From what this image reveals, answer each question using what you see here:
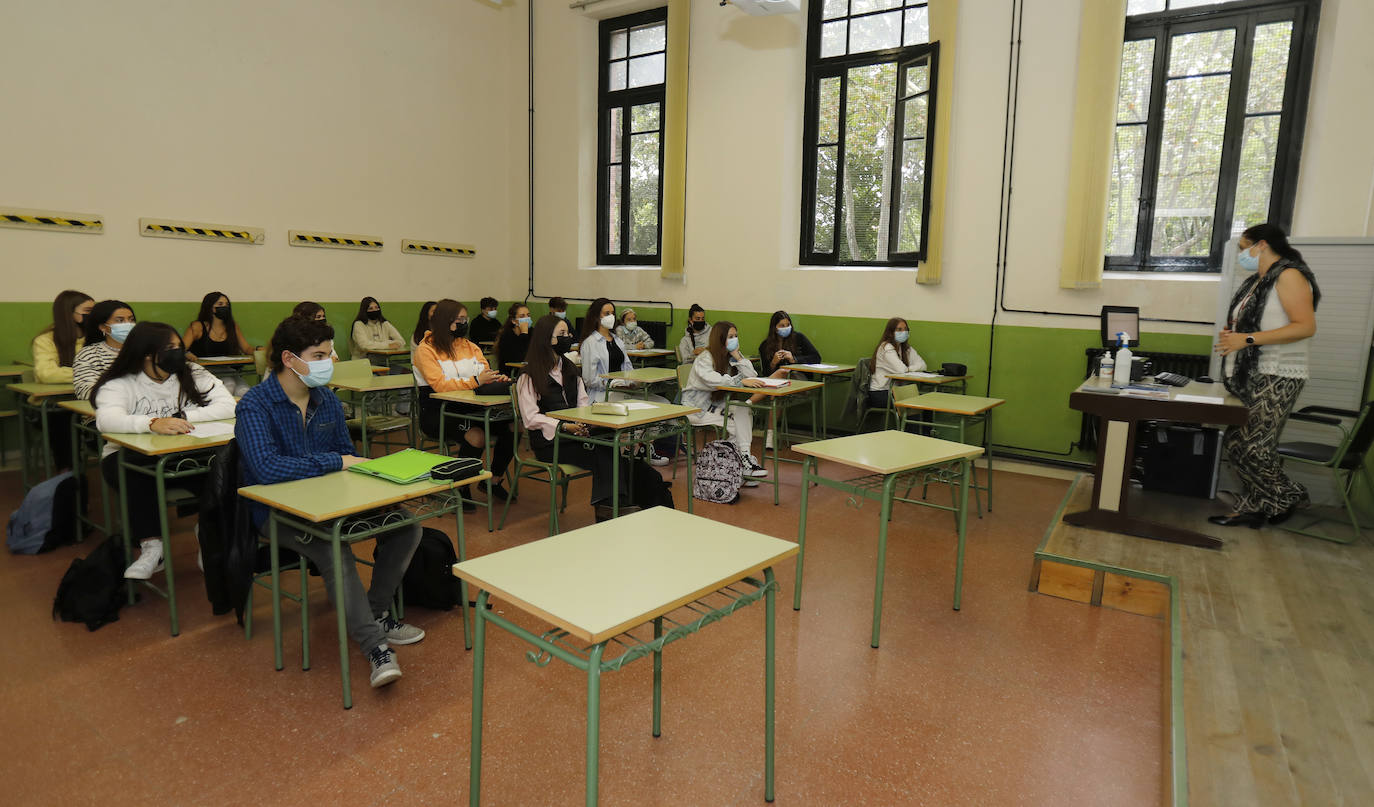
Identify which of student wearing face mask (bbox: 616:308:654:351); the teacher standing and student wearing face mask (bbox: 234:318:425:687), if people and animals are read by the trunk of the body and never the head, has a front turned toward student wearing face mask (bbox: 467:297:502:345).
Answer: the teacher standing

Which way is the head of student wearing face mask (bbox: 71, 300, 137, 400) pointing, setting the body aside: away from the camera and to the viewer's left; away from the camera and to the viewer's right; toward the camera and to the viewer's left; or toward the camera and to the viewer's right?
toward the camera and to the viewer's right

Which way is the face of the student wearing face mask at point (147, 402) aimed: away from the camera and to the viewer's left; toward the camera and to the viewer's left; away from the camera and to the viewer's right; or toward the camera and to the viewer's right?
toward the camera and to the viewer's right

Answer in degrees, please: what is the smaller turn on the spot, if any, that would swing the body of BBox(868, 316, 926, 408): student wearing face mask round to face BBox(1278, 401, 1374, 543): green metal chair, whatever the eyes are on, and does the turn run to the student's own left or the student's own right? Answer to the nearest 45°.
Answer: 0° — they already face it

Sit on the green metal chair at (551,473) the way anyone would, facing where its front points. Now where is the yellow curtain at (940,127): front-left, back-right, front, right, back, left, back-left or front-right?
front-left

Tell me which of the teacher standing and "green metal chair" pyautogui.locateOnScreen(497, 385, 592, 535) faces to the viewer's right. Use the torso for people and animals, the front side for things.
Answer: the green metal chair

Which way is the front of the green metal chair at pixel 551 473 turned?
to the viewer's right

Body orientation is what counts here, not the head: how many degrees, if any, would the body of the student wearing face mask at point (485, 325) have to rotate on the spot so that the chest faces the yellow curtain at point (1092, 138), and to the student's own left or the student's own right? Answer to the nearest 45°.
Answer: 0° — they already face it

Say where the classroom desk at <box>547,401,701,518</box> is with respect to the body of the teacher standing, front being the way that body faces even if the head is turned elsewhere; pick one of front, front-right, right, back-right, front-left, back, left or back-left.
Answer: front-left

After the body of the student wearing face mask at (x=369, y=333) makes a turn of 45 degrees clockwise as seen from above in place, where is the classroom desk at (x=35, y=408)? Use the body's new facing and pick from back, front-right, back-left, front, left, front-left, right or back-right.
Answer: front-right

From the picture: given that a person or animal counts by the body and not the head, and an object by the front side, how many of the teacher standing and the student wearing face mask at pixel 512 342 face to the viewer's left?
1

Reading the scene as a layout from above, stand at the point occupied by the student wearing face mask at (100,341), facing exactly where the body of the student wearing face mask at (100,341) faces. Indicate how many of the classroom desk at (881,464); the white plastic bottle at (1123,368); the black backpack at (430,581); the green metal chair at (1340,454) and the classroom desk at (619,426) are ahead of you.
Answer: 5

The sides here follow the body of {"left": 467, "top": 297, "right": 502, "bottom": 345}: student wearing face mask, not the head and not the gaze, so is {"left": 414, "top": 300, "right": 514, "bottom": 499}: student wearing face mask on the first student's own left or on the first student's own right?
on the first student's own right

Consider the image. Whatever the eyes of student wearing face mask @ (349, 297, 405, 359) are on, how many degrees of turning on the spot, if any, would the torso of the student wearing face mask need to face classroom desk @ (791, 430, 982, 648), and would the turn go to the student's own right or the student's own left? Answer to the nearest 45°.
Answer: approximately 45° to the student's own right
